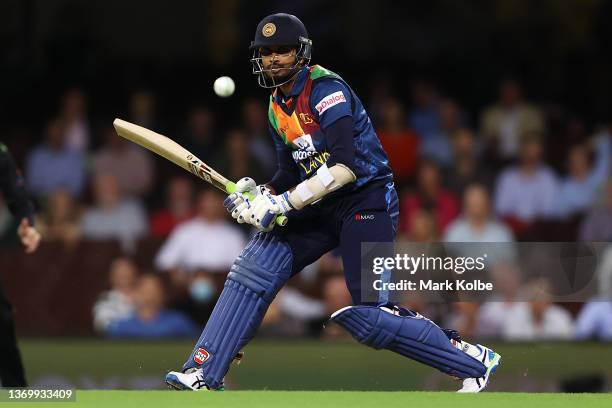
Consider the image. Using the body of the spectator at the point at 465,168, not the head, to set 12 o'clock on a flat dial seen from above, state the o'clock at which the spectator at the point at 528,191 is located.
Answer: the spectator at the point at 528,191 is roughly at 9 o'clock from the spectator at the point at 465,168.

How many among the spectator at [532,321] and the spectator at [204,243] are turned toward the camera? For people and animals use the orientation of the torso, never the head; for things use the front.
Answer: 2

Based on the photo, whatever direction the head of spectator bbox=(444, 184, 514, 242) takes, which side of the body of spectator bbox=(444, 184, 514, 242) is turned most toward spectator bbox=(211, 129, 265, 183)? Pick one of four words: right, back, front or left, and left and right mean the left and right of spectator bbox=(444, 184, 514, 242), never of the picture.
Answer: right

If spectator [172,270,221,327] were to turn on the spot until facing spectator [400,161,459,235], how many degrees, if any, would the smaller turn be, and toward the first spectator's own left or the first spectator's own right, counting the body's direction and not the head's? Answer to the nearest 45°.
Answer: approximately 90° to the first spectator's own left

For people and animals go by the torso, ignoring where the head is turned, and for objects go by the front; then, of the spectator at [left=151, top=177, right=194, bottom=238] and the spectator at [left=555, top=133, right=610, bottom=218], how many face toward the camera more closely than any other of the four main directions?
2

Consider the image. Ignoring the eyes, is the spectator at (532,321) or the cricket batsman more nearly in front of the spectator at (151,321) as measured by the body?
the cricket batsman

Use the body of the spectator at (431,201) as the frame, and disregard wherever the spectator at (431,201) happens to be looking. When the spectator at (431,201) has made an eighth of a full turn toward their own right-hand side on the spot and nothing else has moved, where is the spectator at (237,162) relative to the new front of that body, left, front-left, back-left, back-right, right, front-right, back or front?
front-right

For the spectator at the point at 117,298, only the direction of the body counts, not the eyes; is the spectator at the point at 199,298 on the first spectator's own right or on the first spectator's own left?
on the first spectator's own left
